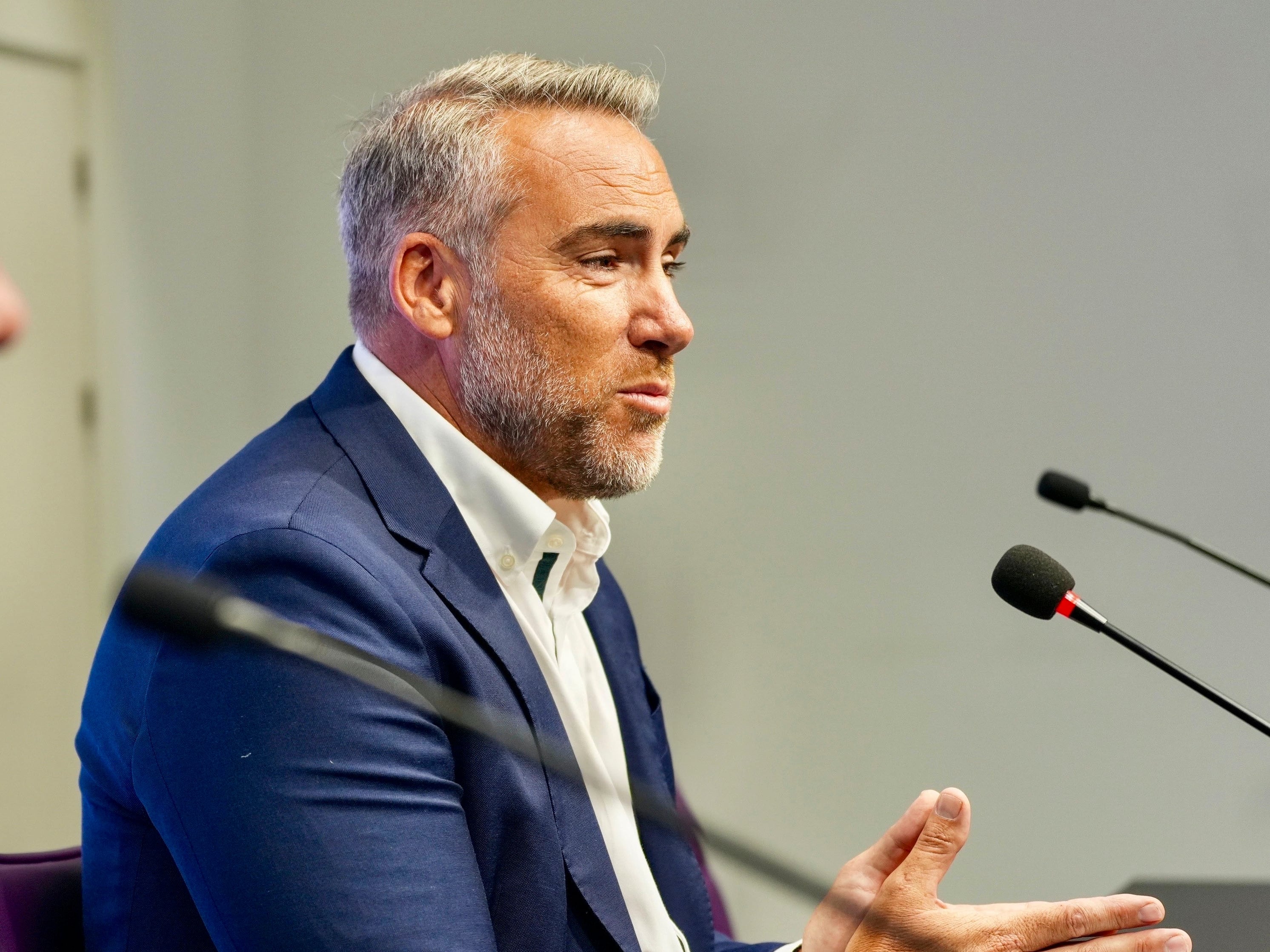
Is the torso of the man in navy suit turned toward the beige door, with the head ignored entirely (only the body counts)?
no

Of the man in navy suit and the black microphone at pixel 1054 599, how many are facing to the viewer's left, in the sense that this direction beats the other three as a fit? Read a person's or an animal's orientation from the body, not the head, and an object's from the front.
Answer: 1

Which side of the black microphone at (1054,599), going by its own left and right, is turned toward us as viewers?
left

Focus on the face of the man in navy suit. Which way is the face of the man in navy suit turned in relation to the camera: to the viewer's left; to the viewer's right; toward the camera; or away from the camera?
to the viewer's right
